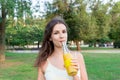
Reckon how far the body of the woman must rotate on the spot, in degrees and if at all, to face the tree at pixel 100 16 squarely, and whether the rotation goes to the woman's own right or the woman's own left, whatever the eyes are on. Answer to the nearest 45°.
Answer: approximately 135° to the woman's own left

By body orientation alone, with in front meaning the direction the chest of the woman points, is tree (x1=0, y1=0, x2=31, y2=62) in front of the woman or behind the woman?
behind

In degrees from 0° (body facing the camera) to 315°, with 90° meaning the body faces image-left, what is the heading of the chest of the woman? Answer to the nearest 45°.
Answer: approximately 315°

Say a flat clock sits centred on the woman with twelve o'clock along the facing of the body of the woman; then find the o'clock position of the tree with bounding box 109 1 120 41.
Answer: The tree is roughly at 8 o'clock from the woman.
